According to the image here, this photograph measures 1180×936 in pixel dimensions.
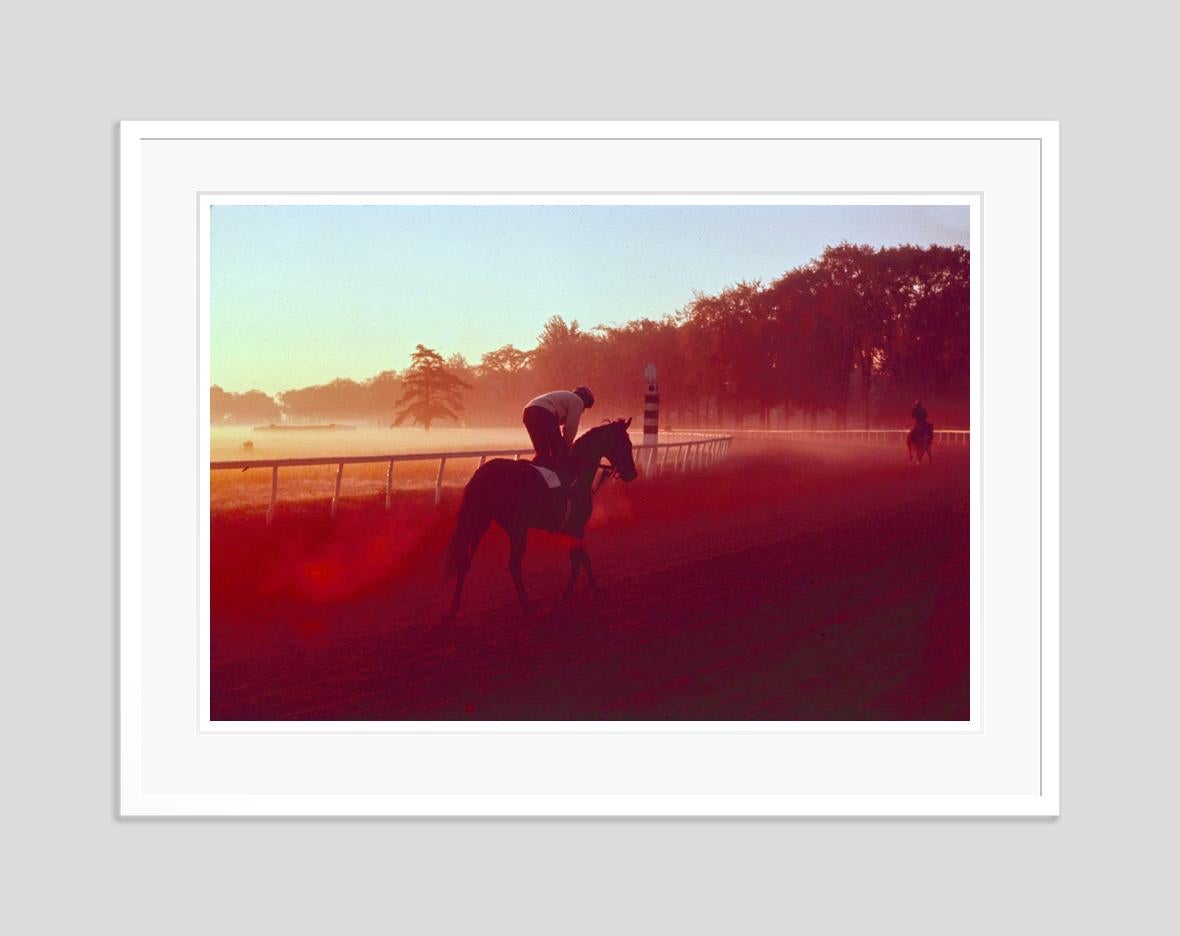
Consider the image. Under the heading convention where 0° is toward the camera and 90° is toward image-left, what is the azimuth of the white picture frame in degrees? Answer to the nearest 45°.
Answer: approximately 0°
